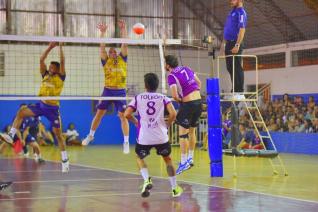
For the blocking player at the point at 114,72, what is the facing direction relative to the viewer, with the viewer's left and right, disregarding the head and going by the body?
facing the viewer

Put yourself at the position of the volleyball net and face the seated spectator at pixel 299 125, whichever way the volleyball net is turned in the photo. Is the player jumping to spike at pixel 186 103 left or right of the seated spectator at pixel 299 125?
right

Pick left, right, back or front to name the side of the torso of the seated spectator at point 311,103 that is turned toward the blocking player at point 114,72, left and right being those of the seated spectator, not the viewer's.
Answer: front

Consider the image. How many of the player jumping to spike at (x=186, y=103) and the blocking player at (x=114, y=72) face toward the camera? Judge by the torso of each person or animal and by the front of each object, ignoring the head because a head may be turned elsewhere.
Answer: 1

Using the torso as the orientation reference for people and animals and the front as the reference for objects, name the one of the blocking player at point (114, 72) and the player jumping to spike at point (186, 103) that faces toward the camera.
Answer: the blocking player

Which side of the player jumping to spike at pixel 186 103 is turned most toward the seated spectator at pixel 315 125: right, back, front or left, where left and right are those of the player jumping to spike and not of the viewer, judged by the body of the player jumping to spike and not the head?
right

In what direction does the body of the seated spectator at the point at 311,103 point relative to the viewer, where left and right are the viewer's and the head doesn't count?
facing the viewer and to the left of the viewer

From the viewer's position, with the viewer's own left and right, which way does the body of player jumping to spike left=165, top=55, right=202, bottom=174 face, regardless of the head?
facing away from the viewer and to the left of the viewer

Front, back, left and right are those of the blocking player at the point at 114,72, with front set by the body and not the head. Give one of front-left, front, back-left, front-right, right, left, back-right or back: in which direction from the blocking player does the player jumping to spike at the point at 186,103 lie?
front-left

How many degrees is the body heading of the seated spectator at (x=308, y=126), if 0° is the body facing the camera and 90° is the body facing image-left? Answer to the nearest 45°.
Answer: approximately 45°

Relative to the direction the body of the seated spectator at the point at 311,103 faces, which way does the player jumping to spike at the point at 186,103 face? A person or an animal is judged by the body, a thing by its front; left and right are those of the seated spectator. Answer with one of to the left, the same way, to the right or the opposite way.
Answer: to the right

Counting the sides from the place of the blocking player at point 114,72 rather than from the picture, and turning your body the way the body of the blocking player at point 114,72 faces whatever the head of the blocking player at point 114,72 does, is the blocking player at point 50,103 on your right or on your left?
on your right

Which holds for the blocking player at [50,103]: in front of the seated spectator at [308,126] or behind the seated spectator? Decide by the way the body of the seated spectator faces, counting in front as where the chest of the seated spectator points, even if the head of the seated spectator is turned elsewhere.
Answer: in front

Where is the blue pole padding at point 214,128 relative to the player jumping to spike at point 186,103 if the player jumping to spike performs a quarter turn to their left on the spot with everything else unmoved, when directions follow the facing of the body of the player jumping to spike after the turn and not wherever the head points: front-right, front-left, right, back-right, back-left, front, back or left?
back
